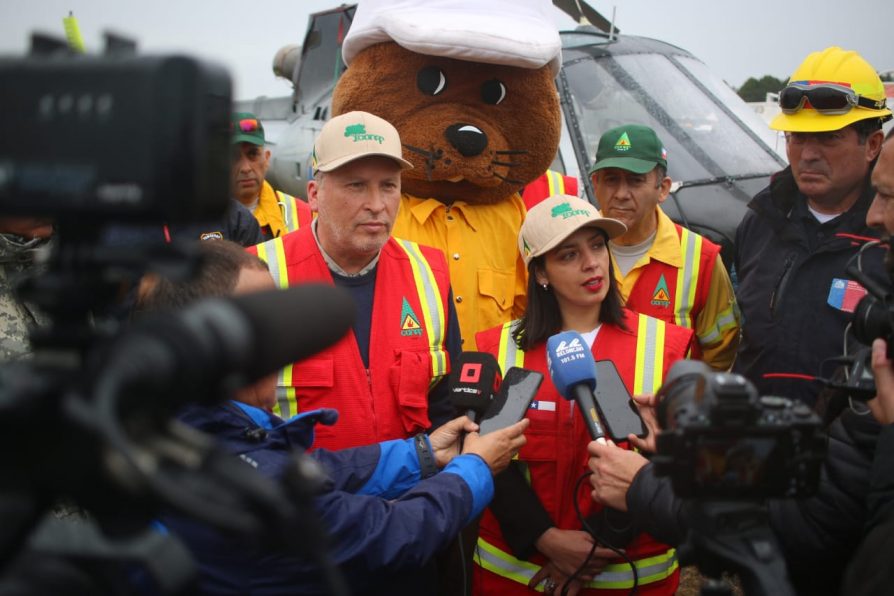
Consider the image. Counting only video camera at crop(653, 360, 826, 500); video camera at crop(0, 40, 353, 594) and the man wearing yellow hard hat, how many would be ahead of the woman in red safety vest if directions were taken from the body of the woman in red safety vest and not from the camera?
2

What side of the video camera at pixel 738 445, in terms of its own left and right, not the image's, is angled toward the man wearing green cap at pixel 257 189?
front

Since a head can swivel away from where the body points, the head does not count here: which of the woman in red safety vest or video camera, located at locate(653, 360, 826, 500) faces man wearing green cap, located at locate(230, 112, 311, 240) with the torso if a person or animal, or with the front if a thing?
the video camera

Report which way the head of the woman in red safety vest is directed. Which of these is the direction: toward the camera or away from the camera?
toward the camera

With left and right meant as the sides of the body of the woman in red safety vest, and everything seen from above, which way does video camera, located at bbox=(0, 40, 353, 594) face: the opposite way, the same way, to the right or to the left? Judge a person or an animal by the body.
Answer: the opposite way

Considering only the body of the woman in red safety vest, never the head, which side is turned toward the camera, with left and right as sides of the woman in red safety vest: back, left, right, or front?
front

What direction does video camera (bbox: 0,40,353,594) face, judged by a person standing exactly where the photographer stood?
facing away from the viewer and to the right of the viewer

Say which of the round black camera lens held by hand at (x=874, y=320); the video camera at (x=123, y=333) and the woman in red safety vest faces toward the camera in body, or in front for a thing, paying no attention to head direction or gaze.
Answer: the woman in red safety vest

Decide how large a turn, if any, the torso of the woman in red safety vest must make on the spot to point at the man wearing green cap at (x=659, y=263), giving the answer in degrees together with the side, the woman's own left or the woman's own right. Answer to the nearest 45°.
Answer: approximately 180°

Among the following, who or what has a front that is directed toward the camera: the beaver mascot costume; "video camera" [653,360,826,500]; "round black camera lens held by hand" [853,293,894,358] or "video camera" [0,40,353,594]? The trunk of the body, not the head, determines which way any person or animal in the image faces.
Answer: the beaver mascot costume

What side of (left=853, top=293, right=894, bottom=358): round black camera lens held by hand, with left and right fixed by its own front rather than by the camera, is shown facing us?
left

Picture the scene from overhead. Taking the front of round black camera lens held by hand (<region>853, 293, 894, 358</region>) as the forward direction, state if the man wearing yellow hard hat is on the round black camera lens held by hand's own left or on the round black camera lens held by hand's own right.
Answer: on the round black camera lens held by hand's own right

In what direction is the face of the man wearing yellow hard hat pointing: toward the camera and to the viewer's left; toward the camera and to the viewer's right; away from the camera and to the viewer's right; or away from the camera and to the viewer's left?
toward the camera and to the viewer's left

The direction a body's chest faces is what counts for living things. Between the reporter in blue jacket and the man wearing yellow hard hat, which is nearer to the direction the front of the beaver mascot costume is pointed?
the reporter in blue jacket

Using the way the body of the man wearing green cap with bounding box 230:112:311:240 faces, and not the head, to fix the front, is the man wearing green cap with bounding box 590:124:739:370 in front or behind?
in front

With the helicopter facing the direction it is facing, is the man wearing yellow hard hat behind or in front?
in front

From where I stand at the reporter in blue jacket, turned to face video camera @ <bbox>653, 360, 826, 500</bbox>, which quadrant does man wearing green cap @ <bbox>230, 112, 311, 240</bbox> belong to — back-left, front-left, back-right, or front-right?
back-left

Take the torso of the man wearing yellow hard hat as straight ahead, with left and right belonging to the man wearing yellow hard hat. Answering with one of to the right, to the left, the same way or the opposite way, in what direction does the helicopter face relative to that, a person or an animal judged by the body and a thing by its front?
to the left

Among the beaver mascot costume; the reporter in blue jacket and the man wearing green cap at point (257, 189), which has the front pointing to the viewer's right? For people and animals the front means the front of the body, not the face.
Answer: the reporter in blue jacket

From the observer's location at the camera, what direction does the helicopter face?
facing the viewer and to the right of the viewer
